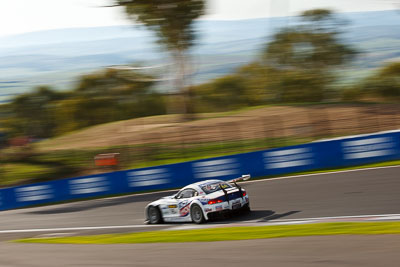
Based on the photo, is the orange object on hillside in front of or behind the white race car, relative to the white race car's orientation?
in front

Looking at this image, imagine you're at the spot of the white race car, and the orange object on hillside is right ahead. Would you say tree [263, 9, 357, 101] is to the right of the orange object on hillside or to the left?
right

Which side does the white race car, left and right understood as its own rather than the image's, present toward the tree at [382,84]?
right

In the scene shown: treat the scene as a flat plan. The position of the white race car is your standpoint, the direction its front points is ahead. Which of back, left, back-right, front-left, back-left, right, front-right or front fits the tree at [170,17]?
front-right

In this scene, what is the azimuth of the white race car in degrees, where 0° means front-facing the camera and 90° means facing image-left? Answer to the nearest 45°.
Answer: approximately 135°

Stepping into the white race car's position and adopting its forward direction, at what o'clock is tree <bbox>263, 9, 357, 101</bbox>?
The tree is roughly at 2 o'clock from the white race car.

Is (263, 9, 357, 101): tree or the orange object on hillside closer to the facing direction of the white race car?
the orange object on hillside
